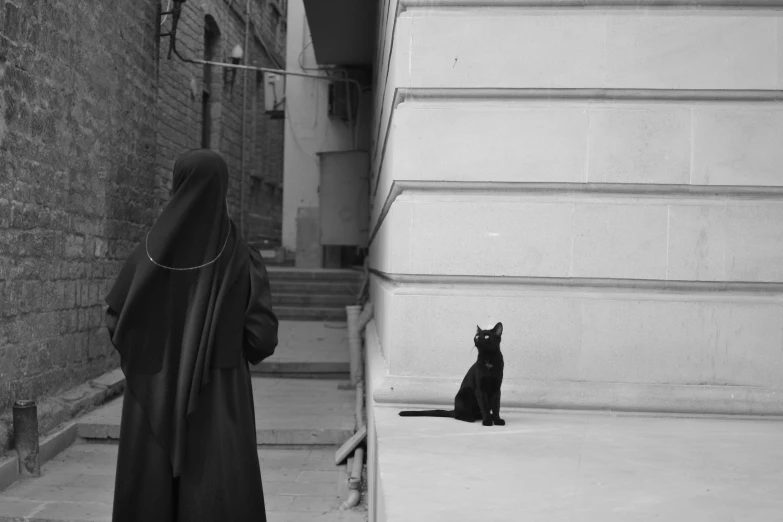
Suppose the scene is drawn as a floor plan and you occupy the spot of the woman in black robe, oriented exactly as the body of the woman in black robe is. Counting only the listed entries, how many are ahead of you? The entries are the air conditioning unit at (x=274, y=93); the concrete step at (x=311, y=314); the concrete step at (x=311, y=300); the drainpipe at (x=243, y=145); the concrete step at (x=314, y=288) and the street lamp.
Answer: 6

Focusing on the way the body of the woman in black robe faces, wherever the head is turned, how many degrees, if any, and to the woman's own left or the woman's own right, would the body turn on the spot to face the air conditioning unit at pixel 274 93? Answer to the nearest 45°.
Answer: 0° — they already face it

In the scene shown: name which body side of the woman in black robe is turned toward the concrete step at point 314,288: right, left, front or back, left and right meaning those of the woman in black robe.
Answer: front

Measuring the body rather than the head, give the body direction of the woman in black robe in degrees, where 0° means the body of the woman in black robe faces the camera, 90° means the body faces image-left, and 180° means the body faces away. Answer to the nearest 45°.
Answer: approximately 180°

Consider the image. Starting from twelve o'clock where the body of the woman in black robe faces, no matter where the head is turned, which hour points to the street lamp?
The street lamp is roughly at 12 o'clock from the woman in black robe.

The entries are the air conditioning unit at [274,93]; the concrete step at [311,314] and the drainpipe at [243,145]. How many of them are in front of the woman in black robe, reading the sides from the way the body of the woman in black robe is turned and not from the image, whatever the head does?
3

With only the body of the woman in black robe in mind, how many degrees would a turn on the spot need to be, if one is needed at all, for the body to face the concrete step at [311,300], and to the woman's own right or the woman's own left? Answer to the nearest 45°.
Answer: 0° — they already face it

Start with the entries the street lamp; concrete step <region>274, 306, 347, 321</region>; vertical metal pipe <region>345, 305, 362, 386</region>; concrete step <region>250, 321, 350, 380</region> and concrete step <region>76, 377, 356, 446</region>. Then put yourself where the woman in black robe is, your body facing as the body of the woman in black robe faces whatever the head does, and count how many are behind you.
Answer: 0

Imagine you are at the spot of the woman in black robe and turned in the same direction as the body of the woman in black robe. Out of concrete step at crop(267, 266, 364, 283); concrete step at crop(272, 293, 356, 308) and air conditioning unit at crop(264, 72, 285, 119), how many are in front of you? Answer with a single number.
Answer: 3

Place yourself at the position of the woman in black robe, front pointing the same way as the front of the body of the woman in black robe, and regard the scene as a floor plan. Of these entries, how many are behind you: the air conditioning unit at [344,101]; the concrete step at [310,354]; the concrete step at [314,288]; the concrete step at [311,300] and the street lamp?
0

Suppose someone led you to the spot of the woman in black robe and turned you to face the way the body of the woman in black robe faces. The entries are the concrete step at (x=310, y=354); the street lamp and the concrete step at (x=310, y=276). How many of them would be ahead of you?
3

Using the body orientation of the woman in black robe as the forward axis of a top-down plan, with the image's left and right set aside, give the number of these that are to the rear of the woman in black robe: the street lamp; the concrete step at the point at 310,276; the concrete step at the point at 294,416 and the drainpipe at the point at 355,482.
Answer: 0

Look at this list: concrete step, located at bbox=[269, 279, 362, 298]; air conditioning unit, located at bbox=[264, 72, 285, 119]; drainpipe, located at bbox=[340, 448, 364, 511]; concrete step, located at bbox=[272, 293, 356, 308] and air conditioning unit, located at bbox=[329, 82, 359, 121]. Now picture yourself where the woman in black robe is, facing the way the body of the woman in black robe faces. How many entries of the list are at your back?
0

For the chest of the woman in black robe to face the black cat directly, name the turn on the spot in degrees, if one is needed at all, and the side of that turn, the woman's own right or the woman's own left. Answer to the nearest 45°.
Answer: approximately 90° to the woman's own right

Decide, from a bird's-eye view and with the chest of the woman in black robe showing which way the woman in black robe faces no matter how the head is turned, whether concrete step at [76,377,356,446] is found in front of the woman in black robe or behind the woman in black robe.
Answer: in front

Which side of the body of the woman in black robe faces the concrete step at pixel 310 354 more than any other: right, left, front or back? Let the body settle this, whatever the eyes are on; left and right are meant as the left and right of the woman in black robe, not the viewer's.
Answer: front

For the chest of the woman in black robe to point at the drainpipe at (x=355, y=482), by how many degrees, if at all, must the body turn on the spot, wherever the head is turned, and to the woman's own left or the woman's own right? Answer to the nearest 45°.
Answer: approximately 45° to the woman's own right
